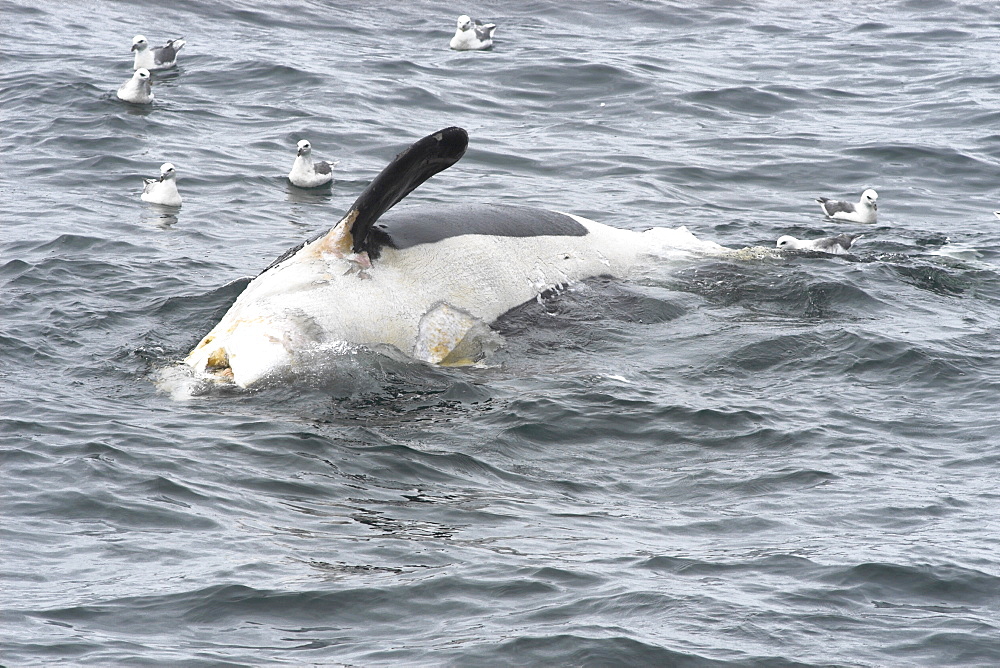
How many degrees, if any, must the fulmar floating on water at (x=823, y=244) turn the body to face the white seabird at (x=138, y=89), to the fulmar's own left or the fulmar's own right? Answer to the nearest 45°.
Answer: approximately 45° to the fulmar's own right

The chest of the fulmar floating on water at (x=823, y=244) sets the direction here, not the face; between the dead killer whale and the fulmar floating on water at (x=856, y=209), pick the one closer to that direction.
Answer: the dead killer whale

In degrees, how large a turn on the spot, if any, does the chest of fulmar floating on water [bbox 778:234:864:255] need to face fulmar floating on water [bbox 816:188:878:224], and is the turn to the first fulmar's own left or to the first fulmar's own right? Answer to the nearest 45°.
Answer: approximately 90° to the first fulmar's own right

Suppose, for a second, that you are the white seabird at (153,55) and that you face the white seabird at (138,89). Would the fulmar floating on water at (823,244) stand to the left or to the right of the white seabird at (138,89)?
left

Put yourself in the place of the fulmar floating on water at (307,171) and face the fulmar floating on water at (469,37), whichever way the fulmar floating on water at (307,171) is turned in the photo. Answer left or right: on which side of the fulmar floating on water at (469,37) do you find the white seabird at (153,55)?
left

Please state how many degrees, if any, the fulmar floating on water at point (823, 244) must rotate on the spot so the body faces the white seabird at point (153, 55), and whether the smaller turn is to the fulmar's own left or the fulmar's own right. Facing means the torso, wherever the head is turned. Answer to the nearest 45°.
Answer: approximately 45° to the fulmar's own right

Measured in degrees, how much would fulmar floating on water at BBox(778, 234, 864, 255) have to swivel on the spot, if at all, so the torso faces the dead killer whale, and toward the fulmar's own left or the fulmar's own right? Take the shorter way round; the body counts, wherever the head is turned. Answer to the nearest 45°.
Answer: approximately 45° to the fulmar's own left

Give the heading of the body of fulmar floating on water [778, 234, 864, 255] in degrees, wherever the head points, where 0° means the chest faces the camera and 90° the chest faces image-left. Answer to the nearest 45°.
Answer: approximately 90°

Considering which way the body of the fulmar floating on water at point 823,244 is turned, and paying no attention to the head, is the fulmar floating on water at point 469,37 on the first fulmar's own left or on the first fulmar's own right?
on the first fulmar's own right

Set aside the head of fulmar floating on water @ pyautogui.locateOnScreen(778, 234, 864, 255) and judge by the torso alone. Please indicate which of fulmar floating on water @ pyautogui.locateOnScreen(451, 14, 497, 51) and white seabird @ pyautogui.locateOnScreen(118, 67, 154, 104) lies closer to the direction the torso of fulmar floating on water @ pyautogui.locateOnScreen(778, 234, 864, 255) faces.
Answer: the white seabird

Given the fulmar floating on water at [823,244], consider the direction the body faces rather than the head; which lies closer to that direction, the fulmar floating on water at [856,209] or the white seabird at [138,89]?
the white seabird
